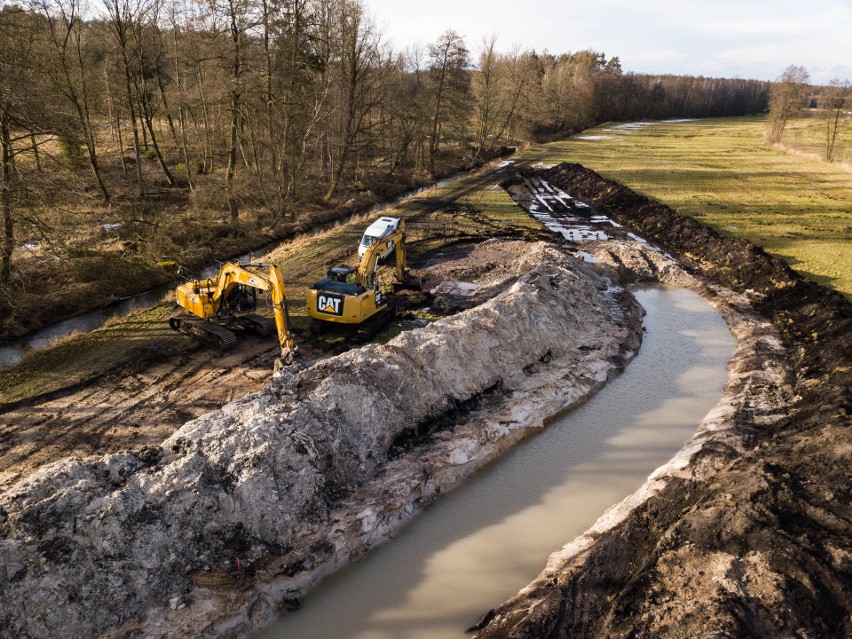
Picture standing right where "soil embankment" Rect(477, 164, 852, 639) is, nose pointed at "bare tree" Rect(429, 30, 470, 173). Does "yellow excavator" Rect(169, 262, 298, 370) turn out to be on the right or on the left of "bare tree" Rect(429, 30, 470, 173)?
left

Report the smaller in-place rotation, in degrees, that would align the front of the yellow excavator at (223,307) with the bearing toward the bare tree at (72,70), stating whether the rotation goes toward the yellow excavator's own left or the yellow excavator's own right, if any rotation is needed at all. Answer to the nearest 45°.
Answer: approximately 135° to the yellow excavator's own left

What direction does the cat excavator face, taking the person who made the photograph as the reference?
facing away from the viewer and to the right of the viewer

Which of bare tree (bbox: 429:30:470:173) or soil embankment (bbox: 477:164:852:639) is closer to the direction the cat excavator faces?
the bare tree

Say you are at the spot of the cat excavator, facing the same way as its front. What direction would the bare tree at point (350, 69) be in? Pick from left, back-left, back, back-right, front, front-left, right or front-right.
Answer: front-left

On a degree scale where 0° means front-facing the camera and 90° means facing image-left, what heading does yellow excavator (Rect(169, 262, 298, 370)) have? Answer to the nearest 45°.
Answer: approximately 315°

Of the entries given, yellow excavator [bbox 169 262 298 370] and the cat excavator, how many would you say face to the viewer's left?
0

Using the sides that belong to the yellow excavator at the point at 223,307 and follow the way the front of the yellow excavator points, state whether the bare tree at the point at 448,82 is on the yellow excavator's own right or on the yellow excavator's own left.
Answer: on the yellow excavator's own left

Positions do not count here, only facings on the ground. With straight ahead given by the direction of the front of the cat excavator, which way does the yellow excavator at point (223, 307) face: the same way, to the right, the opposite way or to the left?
to the right
